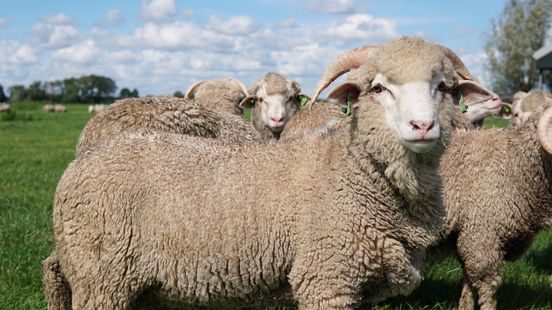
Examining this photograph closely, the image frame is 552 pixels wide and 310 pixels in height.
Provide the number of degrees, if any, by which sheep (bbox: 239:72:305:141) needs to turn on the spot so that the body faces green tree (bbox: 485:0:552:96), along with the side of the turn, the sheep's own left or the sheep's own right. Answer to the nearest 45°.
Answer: approximately 135° to the sheep's own left

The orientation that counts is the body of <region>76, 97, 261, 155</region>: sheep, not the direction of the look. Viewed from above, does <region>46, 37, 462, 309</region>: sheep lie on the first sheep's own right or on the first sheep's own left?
on the first sheep's own right

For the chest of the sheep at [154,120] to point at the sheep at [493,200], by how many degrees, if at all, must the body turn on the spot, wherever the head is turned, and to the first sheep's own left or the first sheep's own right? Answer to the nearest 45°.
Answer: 0° — it already faces it

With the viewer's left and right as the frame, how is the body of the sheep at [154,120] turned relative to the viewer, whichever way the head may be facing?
facing to the right of the viewer

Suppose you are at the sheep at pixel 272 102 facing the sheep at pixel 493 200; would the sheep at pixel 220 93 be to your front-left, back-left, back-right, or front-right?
back-right

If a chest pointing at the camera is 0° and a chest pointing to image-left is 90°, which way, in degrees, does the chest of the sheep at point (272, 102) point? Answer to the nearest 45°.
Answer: approximately 0°

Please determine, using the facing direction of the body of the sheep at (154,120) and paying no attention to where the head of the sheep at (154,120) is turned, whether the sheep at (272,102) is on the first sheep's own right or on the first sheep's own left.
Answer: on the first sheep's own left

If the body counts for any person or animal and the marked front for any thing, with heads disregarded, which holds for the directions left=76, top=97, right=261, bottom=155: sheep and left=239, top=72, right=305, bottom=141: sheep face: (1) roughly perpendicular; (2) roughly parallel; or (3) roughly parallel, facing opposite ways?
roughly perpendicular

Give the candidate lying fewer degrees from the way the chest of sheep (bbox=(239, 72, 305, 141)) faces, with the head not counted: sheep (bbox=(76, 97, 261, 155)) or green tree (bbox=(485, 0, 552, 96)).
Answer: the sheep
